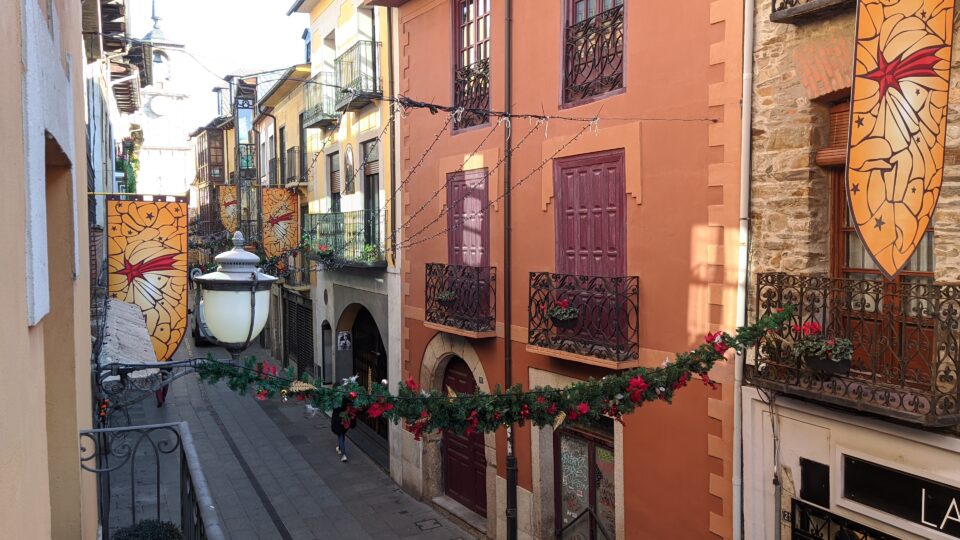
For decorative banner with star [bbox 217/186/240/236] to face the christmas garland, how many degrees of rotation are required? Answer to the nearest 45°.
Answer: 0° — it already faces it

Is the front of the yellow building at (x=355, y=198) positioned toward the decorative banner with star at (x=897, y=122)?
no

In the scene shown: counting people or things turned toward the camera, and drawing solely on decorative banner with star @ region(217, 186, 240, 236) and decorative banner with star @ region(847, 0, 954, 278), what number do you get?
2

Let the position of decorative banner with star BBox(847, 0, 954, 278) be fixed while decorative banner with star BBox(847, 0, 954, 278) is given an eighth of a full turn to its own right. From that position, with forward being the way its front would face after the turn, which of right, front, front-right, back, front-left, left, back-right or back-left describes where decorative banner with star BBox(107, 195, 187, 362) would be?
front-right

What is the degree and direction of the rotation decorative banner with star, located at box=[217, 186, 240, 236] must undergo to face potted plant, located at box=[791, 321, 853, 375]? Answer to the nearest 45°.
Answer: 0° — it already faces it

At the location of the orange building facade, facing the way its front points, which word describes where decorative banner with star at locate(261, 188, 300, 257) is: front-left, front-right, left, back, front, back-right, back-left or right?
right

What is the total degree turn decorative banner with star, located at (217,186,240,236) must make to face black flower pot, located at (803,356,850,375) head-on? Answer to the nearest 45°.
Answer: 0° — it already faces it

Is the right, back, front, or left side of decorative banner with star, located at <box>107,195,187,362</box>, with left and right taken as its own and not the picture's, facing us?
front

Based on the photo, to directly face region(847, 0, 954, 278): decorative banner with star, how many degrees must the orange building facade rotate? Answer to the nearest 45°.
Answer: approximately 90° to its left

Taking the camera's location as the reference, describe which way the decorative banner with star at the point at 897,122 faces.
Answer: facing the viewer

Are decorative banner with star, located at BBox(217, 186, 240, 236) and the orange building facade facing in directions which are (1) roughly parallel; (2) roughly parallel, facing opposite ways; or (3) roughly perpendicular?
roughly perpendicular

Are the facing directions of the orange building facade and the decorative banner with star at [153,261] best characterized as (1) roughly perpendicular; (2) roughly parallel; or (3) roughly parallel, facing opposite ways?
roughly perpendicular

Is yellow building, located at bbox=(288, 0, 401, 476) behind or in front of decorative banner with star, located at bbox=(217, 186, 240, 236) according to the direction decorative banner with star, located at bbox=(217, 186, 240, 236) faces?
in front

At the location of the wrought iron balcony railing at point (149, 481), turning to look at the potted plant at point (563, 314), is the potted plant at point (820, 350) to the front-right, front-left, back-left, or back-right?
front-right

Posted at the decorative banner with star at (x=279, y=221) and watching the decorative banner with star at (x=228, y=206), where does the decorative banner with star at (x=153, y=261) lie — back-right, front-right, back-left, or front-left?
back-left

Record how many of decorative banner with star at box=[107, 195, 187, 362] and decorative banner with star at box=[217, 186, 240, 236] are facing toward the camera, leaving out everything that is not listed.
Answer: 2
